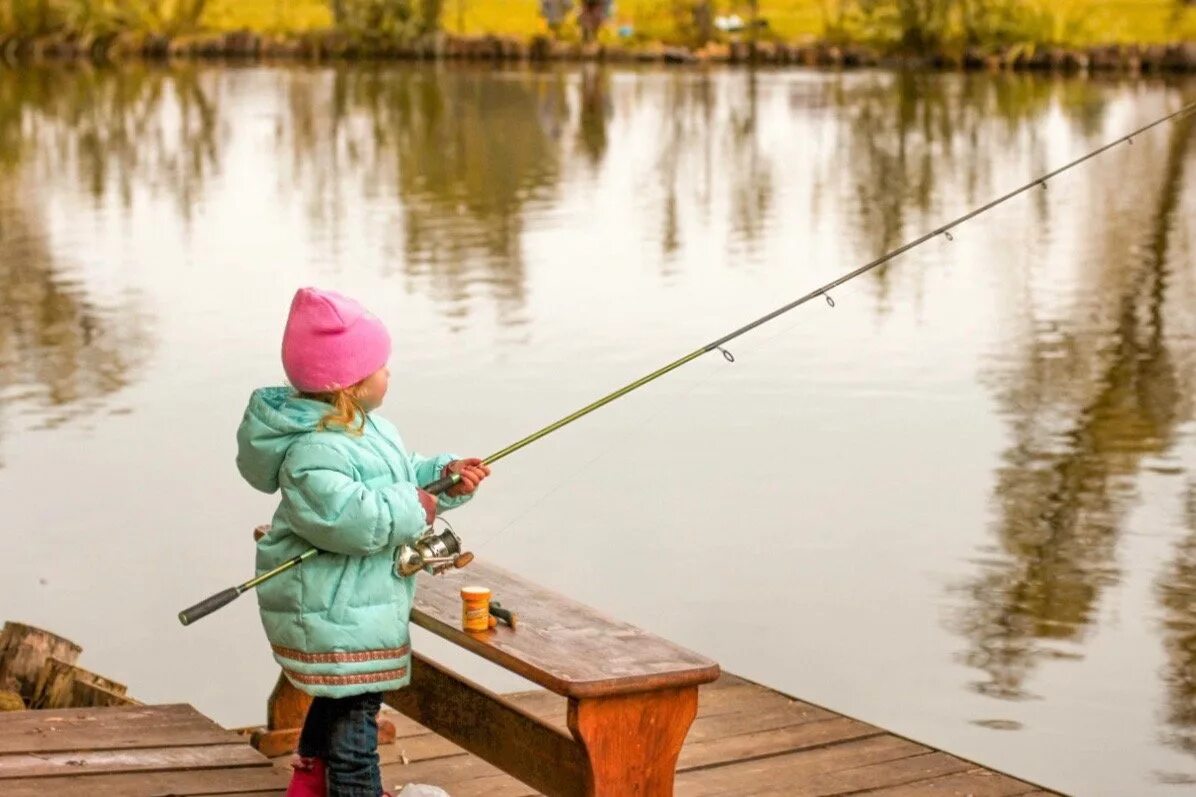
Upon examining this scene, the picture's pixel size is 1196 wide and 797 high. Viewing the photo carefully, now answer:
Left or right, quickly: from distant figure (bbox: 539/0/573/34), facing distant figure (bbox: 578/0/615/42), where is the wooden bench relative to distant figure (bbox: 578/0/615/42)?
right

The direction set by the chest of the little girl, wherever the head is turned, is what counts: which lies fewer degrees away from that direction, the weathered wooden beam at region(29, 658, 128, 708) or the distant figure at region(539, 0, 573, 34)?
the distant figure

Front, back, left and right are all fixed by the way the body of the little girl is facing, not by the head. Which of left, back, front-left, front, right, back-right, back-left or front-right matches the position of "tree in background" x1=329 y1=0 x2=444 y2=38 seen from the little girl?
left

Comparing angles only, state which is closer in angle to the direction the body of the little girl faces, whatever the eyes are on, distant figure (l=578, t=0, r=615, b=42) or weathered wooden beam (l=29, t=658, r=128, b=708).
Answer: the distant figure

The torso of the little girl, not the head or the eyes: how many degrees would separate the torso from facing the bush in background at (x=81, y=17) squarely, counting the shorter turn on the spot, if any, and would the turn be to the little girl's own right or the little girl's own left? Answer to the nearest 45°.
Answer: approximately 90° to the little girl's own left

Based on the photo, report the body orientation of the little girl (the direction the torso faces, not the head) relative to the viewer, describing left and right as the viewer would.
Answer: facing to the right of the viewer

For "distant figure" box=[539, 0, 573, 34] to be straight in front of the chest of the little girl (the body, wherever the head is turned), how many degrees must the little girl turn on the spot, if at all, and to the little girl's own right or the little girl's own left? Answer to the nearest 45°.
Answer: approximately 90° to the little girl's own left

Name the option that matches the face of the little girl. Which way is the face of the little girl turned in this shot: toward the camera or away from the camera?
away from the camera

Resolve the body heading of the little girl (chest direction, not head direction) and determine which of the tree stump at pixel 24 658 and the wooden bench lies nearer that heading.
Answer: the wooden bench

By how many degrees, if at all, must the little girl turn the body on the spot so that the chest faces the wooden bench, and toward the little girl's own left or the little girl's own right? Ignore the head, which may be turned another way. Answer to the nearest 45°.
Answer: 0° — they already face it

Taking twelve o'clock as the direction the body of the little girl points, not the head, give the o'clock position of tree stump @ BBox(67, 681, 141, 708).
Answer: The tree stump is roughly at 8 o'clock from the little girl.
